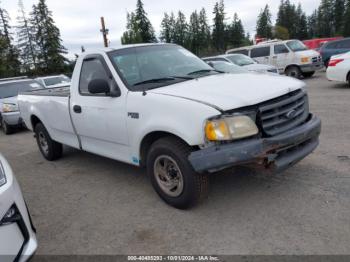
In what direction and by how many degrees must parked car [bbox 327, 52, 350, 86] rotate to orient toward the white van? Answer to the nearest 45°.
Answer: approximately 90° to its left

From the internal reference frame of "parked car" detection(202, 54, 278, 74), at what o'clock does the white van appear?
The white van is roughly at 9 o'clock from the parked car.

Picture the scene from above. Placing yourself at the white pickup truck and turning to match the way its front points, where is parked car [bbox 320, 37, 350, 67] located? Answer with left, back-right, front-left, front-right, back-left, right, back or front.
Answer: left

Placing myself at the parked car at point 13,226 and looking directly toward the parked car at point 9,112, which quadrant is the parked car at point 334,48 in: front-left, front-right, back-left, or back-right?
front-right

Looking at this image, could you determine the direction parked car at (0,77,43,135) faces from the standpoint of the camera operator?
facing the viewer and to the right of the viewer

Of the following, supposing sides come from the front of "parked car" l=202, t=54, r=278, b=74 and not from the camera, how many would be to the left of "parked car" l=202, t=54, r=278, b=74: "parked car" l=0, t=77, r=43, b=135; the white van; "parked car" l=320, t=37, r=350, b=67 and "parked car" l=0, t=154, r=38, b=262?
2

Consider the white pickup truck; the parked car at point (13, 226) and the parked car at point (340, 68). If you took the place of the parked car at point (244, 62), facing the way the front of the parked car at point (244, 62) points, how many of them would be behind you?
0

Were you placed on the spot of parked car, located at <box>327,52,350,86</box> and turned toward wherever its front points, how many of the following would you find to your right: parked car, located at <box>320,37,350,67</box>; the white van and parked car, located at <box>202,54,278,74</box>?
0

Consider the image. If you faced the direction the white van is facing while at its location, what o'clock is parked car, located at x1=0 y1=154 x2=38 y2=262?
The parked car is roughly at 2 o'clock from the white van.

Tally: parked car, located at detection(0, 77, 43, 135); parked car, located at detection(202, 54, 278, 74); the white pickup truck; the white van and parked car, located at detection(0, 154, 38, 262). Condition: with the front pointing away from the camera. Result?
0

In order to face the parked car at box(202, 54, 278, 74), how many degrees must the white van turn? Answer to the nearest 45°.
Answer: approximately 90° to its right

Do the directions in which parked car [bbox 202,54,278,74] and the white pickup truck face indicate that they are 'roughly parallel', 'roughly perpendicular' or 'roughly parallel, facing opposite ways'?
roughly parallel

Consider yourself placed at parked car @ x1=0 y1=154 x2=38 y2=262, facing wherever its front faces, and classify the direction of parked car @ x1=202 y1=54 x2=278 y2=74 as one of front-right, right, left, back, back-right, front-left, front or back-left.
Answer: left

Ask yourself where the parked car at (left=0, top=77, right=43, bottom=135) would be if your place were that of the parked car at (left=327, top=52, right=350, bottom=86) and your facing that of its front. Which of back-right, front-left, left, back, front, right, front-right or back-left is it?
back

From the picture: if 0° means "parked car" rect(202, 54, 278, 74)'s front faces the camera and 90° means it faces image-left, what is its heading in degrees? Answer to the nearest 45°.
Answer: approximately 315°

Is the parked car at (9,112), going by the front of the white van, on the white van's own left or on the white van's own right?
on the white van's own right

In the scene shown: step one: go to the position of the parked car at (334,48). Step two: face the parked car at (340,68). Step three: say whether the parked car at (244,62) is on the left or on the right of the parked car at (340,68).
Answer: right

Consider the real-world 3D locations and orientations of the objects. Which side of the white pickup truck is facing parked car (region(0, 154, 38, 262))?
right
